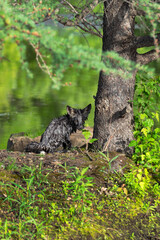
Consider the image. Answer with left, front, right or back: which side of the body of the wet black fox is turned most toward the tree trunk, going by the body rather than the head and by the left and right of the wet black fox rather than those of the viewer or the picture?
front

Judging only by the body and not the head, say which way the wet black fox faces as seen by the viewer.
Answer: to the viewer's right

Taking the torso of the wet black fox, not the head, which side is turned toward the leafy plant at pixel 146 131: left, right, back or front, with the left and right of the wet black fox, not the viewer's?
front
